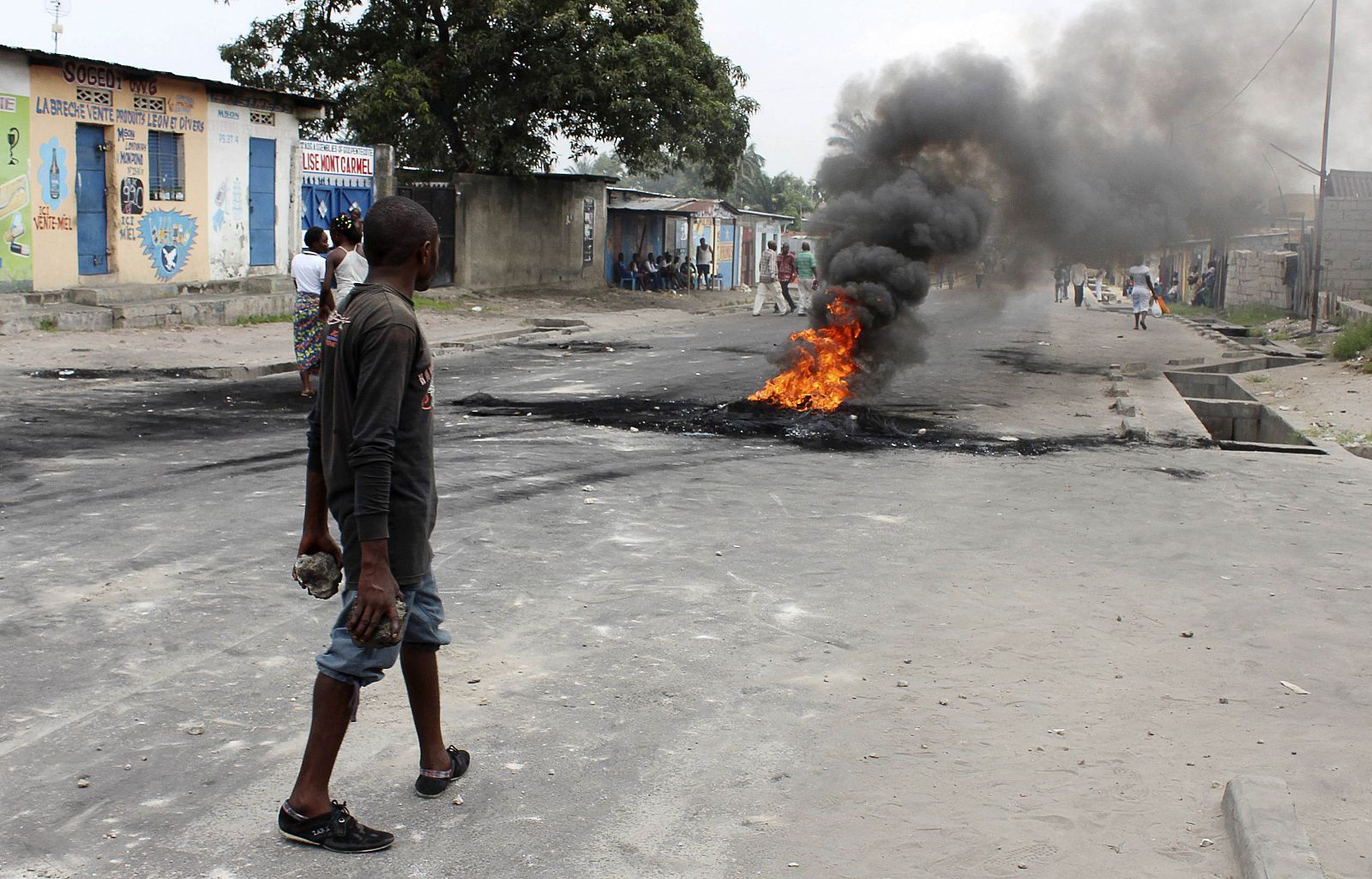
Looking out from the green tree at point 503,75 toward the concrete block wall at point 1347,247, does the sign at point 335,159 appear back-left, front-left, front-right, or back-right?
back-right

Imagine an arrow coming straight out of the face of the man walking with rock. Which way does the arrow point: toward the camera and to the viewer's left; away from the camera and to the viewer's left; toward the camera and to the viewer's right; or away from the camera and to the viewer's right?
away from the camera and to the viewer's right

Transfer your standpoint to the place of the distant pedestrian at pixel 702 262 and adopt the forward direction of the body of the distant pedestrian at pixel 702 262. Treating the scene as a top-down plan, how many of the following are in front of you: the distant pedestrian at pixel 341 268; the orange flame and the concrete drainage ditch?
3

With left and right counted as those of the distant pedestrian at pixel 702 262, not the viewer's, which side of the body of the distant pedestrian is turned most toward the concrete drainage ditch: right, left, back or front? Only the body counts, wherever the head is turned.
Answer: front

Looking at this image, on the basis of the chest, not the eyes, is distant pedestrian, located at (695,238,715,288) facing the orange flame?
yes

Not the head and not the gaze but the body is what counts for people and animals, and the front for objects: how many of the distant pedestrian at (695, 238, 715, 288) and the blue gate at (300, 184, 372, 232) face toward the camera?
2

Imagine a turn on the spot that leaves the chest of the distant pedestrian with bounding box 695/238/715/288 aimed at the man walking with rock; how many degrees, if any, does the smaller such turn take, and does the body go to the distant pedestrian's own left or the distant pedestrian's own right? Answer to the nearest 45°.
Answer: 0° — they already face them

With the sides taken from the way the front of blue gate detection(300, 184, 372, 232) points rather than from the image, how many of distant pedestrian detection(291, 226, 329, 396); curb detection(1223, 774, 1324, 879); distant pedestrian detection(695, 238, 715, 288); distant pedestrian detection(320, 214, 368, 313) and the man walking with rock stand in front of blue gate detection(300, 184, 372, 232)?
4

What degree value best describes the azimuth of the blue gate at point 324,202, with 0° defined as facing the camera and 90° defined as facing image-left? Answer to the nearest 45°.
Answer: approximately 0°

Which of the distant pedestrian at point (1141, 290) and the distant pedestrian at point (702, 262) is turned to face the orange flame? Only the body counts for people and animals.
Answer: the distant pedestrian at point (702, 262)
